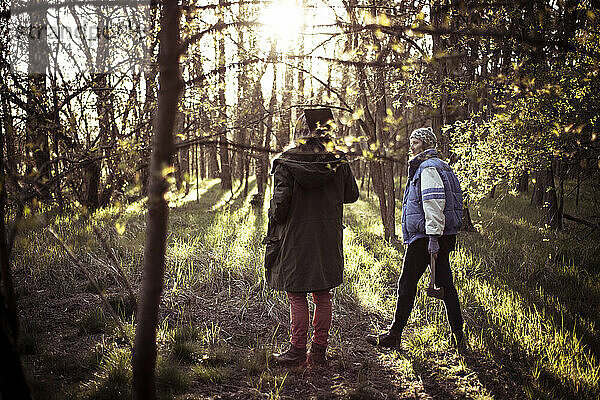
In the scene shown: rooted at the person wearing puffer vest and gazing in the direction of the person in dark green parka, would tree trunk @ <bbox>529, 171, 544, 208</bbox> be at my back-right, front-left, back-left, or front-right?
back-right

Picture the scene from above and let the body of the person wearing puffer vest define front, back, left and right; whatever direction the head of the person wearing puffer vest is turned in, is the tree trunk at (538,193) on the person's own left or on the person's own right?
on the person's own right

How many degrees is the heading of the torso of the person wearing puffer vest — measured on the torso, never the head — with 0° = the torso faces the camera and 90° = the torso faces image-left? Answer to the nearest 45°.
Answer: approximately 90°

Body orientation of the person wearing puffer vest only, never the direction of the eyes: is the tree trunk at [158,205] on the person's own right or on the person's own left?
on the person's own left

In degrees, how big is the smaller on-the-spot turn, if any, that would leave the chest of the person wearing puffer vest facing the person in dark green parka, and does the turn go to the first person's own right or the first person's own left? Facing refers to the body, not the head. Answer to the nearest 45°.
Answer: approximately 45° to the first person's own left

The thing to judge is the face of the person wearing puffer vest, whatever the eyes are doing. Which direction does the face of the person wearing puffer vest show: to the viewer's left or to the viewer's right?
to the viewer's left

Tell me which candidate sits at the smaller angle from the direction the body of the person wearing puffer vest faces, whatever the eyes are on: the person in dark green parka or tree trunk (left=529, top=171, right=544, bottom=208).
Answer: the person in dark green parka

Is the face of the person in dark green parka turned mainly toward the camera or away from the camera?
away from the camera
